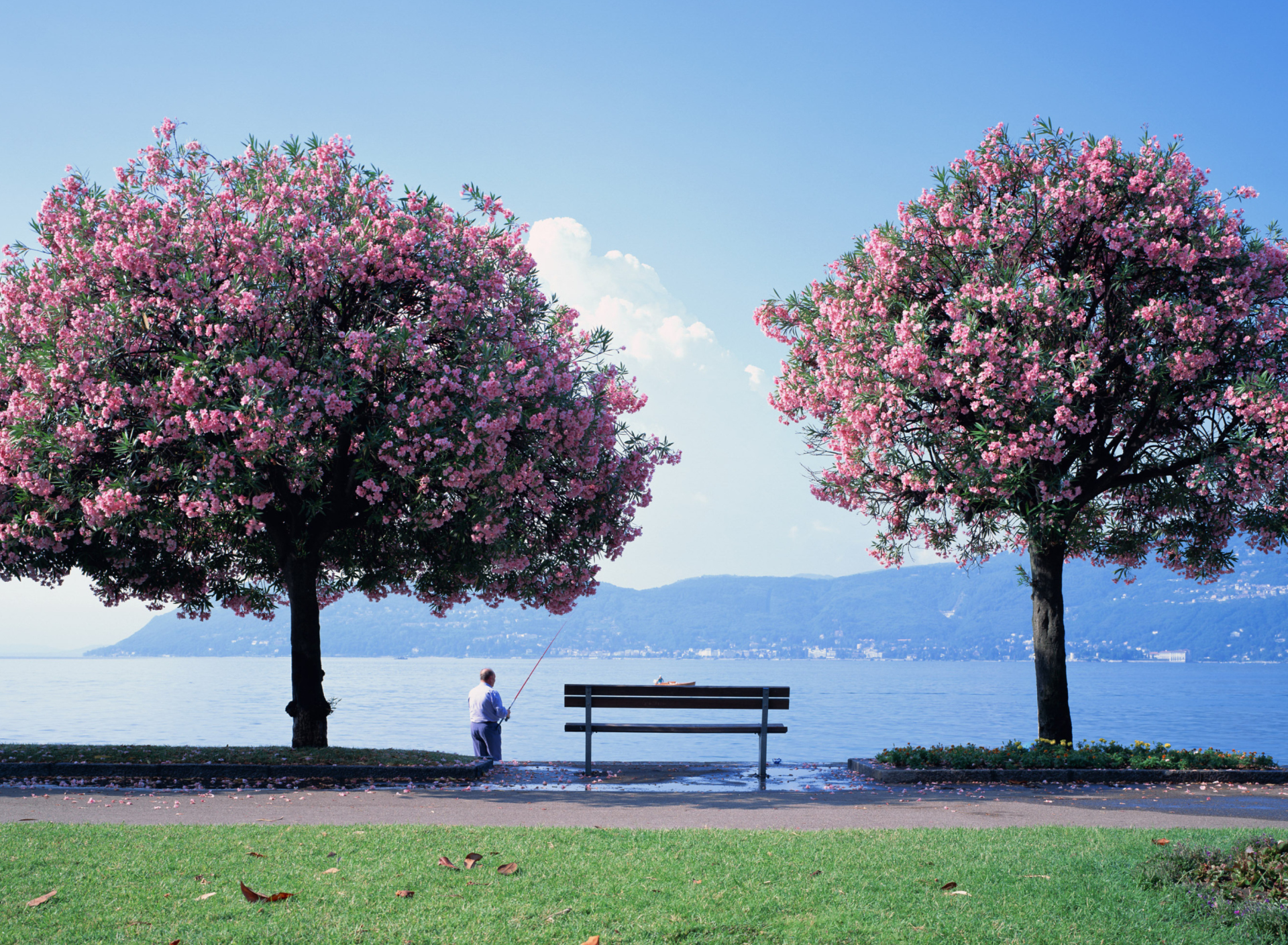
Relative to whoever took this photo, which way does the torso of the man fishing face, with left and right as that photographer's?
facing away from the viewer and to the right of the viewer

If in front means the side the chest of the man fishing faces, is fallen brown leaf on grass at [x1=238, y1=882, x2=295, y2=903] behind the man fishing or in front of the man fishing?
behind

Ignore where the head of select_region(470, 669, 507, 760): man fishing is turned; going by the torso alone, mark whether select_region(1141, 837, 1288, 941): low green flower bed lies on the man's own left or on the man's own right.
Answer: on the man's own right

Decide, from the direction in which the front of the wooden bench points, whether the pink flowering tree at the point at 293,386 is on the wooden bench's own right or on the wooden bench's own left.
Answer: on the wooden bench's own left

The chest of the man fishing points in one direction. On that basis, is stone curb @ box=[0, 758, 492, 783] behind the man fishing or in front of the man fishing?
behind

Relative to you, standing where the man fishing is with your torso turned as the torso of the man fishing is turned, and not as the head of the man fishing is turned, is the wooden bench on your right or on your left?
on your right

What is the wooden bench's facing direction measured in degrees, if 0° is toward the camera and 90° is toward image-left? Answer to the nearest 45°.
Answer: approximately 180°

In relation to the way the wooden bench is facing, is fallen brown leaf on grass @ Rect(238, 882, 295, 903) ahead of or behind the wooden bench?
behind

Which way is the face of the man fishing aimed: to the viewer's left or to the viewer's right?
to the viewer's right
